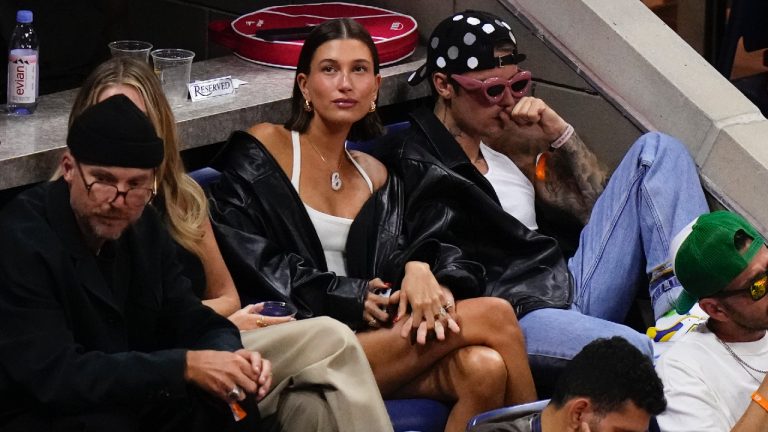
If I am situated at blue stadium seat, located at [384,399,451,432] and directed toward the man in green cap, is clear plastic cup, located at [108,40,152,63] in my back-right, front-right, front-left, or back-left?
back-left

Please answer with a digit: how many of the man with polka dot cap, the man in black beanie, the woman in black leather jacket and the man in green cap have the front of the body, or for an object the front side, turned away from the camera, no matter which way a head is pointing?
0

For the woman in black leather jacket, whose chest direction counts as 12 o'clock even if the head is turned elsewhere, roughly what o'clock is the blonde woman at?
The blonde woman is roughly at 2 o'clock from the woman in black leather jacket.

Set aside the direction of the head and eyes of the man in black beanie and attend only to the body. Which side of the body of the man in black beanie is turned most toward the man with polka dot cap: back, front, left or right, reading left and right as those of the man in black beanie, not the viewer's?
left

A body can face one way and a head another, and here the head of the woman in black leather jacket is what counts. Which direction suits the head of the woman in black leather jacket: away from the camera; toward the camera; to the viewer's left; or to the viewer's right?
toward the camera

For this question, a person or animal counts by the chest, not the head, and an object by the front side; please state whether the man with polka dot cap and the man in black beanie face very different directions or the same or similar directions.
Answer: same or similar directions

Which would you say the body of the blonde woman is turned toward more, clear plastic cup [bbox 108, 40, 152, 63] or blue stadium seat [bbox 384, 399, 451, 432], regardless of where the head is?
the blue stadium seat

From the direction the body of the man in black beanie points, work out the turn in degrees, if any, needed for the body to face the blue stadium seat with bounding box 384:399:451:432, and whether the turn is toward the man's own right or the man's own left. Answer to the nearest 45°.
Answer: approximately 45° to the man's own left

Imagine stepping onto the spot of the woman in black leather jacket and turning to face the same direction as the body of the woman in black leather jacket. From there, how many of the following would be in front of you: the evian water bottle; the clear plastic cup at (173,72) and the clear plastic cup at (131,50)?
0

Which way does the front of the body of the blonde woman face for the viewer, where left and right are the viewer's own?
facing the viewer and to the right of the viewer

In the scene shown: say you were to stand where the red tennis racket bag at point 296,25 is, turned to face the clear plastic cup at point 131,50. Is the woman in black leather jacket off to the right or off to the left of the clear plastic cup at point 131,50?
left

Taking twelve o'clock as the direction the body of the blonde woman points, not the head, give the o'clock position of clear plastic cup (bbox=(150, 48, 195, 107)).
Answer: The clear plastic cup is roughly at 7 o'clock from the blonde woman.

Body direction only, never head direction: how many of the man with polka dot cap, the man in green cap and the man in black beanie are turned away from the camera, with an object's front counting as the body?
0

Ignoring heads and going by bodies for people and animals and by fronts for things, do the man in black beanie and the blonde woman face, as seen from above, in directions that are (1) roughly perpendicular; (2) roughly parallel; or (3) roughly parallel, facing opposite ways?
roughly parallel

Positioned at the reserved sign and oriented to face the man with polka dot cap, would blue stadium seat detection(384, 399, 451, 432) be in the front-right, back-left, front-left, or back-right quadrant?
front-right

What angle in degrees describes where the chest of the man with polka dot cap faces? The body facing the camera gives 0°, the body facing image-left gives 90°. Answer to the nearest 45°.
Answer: approximately 315°

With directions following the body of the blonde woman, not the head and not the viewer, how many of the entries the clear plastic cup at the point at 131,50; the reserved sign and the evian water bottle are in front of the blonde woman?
0

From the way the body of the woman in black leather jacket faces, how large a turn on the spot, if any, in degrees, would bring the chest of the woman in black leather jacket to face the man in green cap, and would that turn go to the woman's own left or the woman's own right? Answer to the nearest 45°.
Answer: approximately 45° to the woman's own left
